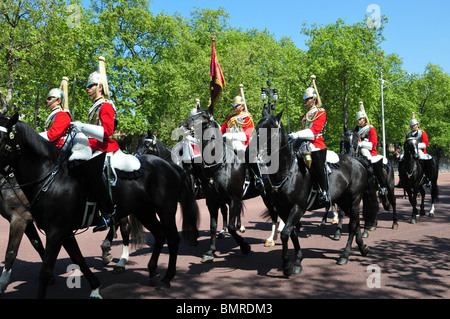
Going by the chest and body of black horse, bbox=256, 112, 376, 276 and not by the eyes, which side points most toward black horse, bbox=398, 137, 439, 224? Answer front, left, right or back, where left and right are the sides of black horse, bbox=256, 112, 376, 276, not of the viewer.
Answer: back

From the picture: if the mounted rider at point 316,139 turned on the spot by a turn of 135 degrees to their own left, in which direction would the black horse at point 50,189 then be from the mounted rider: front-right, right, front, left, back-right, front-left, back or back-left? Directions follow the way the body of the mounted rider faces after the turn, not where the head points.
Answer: back-right

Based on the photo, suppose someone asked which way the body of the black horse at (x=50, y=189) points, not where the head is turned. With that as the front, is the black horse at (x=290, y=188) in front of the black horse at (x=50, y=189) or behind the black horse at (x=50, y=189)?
behind

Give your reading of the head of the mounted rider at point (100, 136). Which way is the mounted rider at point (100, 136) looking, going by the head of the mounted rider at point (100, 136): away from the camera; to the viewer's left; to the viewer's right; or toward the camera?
to the viewer's left

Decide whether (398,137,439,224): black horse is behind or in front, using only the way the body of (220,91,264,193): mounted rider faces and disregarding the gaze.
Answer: behind

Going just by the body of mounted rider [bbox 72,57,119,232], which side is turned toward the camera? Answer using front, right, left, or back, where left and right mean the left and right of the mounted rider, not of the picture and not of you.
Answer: left

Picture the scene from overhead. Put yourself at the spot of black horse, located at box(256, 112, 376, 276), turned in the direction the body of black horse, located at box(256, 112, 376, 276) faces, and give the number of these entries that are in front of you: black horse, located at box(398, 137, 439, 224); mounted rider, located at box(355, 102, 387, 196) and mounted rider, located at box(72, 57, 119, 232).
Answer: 1

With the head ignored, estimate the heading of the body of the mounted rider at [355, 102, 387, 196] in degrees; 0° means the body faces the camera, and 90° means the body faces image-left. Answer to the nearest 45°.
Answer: approximately 45°

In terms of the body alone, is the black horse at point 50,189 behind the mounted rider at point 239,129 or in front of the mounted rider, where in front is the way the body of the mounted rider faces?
in front

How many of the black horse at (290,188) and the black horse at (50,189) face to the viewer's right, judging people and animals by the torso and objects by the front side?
0

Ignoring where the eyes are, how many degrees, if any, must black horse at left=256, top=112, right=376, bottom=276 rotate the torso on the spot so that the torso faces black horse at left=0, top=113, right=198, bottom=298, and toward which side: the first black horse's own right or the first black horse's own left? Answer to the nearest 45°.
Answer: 0° — it already faces it

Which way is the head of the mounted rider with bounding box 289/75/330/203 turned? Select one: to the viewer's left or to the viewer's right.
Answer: to the viewer's left

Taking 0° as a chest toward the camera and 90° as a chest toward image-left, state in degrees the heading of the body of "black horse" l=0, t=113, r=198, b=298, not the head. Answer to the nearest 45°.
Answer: approximately 90°

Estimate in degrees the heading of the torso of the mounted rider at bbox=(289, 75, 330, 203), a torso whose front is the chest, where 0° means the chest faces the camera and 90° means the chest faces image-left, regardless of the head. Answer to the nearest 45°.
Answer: approximately 45°

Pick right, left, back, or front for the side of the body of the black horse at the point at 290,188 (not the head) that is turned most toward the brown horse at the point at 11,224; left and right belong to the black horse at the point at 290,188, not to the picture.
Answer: front

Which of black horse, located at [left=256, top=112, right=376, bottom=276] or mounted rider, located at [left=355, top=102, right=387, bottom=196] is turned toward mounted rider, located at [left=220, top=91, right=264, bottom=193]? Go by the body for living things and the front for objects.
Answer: mounted rider, located at [left=355, top=102, right=387, bottom=196]

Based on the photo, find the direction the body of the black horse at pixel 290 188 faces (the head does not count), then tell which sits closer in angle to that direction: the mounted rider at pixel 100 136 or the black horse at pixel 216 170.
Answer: the mounted rider
